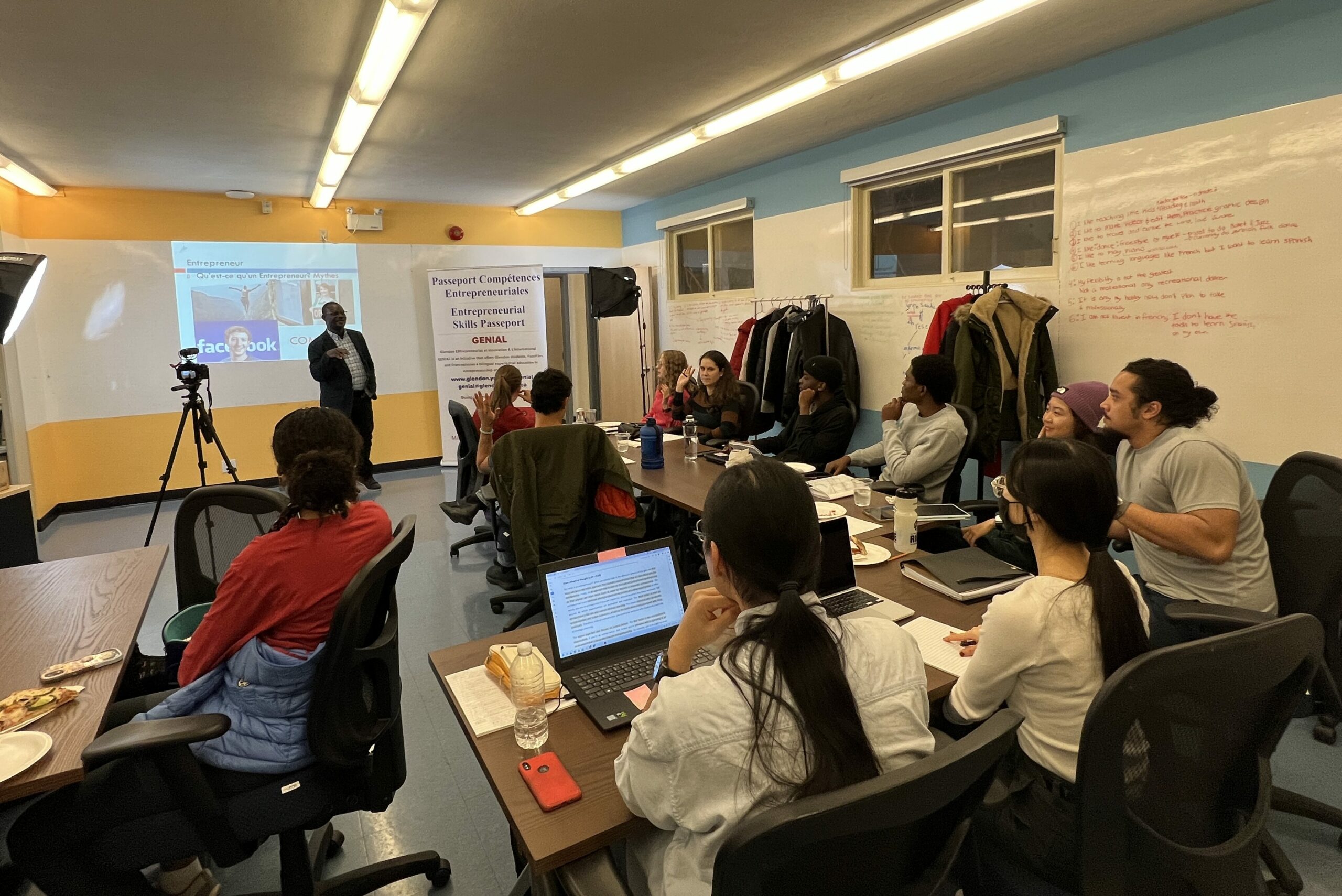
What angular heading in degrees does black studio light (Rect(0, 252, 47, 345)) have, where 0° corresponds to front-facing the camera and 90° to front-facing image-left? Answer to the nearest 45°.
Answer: approximately 270°

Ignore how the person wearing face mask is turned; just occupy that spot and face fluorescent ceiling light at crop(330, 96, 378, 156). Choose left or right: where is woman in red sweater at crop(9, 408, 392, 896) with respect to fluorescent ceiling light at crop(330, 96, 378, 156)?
left

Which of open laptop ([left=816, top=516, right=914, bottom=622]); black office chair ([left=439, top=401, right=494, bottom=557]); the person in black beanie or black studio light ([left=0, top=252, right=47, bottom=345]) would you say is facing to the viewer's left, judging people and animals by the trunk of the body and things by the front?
the person in black beanie

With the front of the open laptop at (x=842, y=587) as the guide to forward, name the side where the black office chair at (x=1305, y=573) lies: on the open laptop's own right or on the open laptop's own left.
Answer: on the open laptop's own left

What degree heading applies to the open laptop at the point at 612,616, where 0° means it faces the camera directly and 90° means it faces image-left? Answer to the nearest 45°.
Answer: approximately 315°

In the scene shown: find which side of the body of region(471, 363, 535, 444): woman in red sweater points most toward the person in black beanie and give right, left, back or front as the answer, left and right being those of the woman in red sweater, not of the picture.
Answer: right

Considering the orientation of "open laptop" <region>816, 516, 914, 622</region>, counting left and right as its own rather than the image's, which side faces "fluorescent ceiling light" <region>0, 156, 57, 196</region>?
back

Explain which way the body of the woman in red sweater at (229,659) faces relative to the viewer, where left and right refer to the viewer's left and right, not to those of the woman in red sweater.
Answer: facing away from the viewer and to the left of the viewer

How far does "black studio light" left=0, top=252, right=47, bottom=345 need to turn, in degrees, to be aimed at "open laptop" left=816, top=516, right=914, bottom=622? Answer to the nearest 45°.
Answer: approximately 45° to its right

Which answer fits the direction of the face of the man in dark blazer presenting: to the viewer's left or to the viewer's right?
to the viewer's right
